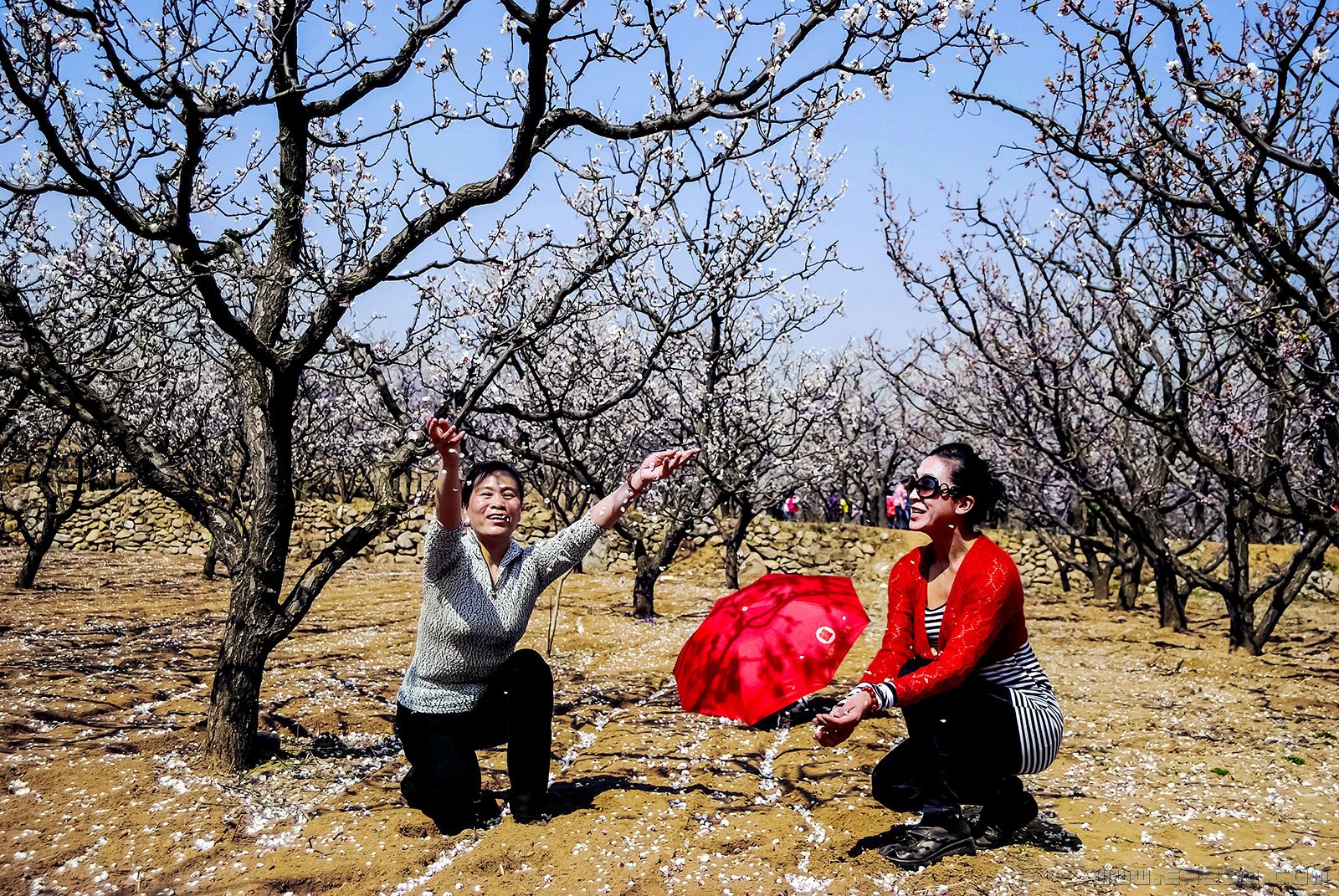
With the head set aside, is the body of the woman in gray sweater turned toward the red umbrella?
no

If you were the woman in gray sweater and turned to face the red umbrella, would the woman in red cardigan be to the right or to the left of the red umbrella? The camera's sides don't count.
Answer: right

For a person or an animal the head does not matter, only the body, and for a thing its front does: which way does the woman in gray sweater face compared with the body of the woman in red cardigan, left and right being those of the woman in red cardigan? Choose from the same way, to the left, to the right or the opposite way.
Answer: to the left

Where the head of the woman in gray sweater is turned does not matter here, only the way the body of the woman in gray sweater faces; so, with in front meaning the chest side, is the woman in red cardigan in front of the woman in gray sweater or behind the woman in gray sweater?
in front

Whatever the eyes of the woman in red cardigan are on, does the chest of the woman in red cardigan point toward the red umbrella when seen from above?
no

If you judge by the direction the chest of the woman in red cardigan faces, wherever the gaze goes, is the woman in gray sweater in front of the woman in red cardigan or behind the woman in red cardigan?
in front

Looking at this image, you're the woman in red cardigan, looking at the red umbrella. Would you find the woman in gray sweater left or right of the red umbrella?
left

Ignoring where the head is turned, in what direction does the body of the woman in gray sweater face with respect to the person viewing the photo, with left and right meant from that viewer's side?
facing the viewer and to the right of the viewer

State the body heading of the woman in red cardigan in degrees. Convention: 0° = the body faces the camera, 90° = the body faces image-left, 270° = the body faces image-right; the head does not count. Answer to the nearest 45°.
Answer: approximately 45°

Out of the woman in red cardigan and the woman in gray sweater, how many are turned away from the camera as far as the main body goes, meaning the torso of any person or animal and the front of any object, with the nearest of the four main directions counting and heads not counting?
0
